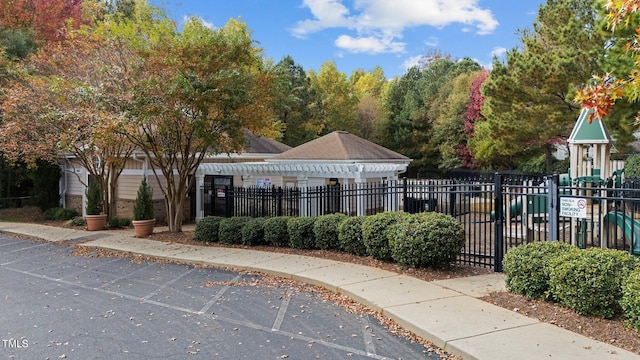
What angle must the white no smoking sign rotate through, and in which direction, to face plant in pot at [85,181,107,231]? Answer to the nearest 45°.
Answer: approximately 90° to its right

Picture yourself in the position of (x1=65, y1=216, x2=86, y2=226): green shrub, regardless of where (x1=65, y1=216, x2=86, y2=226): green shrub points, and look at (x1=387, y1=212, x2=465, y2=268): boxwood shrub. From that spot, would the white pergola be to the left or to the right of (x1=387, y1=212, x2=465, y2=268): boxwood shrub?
left

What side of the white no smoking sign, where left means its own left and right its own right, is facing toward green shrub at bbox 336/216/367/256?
right

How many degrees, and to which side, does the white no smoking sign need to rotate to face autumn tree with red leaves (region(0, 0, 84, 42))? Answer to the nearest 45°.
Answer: approximately 90° to its right

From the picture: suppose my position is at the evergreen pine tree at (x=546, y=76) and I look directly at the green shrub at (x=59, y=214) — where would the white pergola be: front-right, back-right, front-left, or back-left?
front-left

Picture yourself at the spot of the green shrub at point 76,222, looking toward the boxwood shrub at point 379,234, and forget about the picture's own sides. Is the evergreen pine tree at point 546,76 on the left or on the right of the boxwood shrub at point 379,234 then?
left

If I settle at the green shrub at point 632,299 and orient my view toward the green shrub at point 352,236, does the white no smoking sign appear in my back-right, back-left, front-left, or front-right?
front-right

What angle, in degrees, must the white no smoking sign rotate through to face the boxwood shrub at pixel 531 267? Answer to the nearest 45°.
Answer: approximately 45° to its right

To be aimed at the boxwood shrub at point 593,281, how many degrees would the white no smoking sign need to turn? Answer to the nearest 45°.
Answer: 0° — it already faces it

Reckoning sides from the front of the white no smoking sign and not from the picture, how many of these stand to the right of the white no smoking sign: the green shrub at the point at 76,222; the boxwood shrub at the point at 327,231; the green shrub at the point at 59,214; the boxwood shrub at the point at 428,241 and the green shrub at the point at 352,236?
5

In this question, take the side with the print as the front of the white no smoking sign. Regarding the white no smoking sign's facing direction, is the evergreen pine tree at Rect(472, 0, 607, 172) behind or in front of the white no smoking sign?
behind

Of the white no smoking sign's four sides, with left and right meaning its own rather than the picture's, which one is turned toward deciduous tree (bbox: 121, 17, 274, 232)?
right

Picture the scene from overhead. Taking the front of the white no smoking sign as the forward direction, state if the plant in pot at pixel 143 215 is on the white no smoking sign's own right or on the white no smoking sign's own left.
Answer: on the white no smoking sign's own right

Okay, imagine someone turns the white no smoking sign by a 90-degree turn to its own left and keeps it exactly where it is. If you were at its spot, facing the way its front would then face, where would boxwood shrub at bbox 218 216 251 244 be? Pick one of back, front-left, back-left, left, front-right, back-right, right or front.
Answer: back

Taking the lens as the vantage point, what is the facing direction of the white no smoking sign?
facing the viewer
